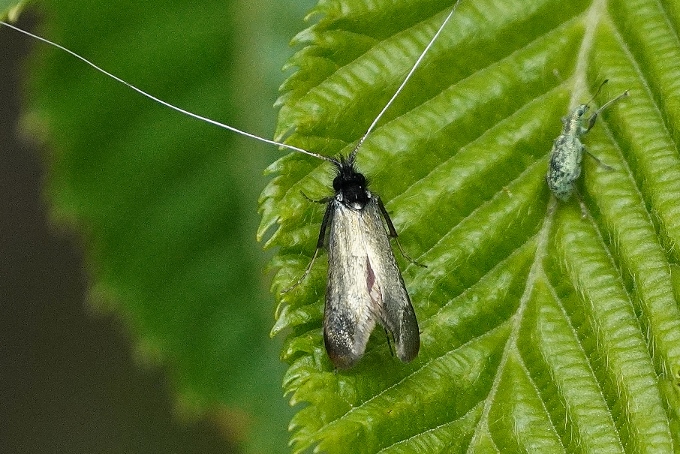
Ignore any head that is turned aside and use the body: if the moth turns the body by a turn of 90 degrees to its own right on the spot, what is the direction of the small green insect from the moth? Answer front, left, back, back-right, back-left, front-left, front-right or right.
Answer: front

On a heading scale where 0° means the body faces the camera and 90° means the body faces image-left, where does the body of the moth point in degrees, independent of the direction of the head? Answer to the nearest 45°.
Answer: approximately 180°
